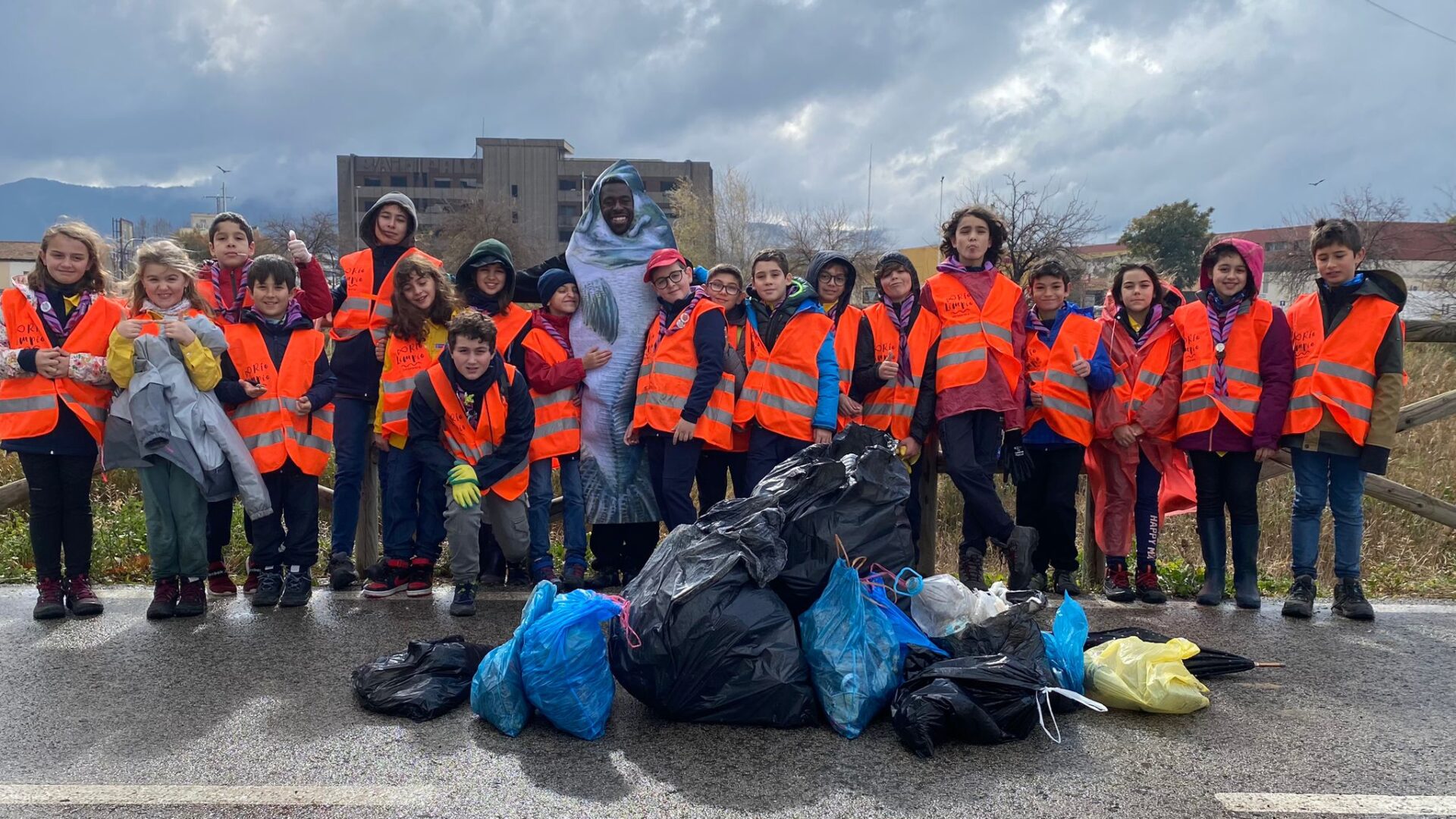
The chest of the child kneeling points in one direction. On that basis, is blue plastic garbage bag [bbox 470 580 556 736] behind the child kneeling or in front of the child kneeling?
in front

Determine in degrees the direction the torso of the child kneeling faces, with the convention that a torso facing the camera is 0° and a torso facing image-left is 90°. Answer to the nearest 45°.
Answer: approximately 0°

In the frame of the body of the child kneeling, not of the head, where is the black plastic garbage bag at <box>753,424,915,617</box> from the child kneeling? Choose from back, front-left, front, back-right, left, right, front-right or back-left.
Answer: front-left

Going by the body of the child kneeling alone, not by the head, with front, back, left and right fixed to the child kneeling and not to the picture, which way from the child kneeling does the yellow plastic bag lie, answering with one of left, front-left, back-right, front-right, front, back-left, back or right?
front-left

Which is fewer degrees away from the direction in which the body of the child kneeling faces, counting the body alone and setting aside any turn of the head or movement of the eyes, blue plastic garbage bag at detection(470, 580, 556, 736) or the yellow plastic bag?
the blue plastic garbage bag

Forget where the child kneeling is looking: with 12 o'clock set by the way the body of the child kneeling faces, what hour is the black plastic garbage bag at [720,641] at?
The black plastic garbage bag is roughly at 11 o'clock from the child kneeling.
